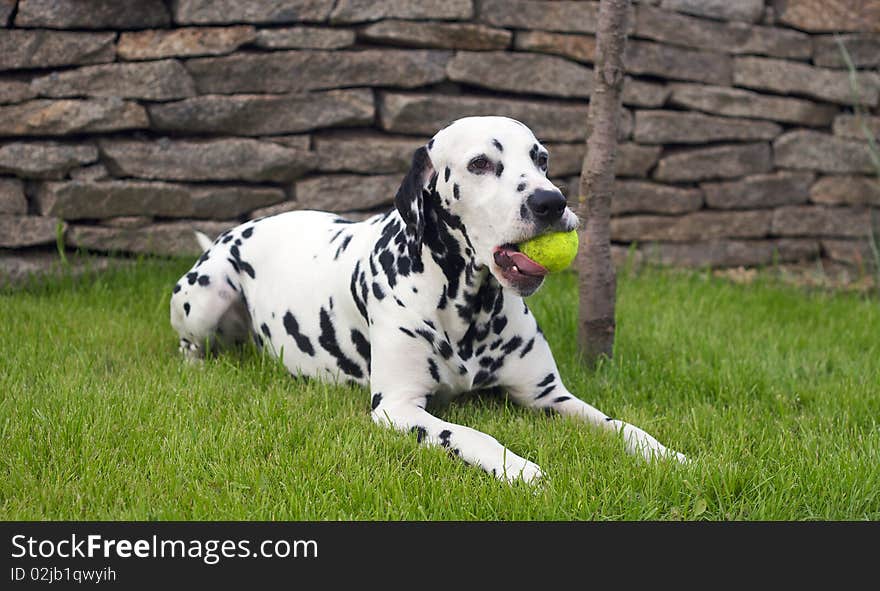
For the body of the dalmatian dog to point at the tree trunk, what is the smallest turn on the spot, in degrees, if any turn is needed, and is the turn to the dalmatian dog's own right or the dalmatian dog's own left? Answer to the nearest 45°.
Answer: approximately 90° to the dalmatian dog's own left

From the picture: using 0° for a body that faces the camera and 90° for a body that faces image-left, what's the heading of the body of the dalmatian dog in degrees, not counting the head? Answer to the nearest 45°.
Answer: approximately 315°
